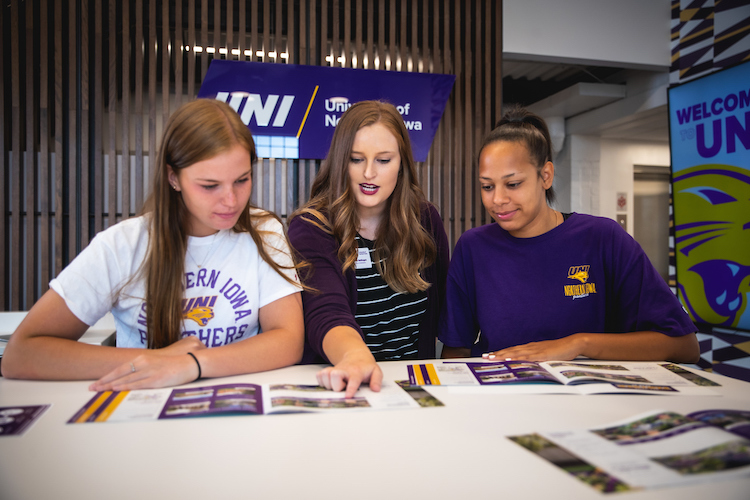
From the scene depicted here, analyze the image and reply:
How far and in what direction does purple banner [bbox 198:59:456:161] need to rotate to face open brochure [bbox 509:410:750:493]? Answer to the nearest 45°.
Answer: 0° — it already faces it

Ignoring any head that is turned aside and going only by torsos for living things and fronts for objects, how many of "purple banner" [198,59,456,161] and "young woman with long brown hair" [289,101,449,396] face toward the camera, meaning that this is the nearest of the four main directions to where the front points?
2

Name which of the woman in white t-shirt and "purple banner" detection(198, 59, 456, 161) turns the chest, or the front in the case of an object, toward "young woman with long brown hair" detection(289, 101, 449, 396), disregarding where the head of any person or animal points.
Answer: the purple banner

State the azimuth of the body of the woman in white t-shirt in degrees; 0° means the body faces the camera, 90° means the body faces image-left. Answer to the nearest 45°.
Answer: approximately 0°

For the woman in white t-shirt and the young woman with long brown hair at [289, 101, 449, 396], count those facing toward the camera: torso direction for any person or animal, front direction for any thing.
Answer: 2

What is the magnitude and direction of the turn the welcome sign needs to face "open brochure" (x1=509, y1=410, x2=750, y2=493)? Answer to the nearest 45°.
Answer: approximately 45° to its left

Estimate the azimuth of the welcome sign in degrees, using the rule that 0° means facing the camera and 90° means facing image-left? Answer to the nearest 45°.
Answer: approximately 45°

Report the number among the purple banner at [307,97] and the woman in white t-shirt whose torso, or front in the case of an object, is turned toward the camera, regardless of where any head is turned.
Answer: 2

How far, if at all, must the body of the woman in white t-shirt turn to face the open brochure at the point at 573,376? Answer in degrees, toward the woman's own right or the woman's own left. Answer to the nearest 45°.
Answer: approximately 45° to the woman's own left
